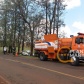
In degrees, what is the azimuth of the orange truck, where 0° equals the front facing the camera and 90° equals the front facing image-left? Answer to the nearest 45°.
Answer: approximately 315°
